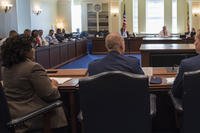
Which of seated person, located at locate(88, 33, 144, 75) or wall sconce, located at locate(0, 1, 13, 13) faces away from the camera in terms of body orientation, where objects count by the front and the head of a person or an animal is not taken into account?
the seated person

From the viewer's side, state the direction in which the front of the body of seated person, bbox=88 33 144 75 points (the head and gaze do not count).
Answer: away from the camera

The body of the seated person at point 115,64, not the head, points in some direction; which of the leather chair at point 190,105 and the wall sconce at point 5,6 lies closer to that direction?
the wall sconce

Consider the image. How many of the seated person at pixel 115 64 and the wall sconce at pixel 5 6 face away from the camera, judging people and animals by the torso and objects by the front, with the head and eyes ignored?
1

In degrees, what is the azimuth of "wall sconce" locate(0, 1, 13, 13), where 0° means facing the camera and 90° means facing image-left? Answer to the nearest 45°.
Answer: approximately 315°

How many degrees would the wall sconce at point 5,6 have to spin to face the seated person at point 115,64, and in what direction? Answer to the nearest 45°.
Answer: approximately 45° to its right

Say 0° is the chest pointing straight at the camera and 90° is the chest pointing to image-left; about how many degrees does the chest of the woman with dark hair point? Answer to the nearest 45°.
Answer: approximately 225°

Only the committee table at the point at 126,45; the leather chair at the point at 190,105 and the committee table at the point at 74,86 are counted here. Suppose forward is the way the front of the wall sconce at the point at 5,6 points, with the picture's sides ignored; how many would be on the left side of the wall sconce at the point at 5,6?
1

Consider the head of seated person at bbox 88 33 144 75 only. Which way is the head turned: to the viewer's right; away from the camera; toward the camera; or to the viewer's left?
away from the camera

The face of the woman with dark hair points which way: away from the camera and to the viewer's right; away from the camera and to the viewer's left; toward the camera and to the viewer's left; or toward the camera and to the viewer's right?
away from the camera and to the viewer's right
